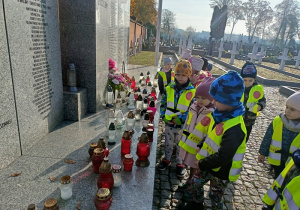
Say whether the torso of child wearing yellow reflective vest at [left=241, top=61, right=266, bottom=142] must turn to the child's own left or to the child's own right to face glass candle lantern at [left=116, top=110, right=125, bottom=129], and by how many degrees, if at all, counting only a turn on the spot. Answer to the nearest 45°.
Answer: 0° — they already face it

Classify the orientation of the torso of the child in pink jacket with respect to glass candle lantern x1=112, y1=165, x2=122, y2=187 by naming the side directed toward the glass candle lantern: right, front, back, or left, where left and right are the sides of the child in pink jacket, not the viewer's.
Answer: front

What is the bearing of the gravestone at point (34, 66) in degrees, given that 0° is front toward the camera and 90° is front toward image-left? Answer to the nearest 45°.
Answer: approximately 315°

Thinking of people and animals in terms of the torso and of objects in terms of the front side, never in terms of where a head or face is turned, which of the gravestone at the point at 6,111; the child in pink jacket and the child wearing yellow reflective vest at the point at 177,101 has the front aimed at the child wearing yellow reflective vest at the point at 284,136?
the gravestone

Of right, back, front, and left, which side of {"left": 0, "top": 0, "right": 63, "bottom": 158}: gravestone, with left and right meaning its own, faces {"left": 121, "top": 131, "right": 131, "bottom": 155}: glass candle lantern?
front

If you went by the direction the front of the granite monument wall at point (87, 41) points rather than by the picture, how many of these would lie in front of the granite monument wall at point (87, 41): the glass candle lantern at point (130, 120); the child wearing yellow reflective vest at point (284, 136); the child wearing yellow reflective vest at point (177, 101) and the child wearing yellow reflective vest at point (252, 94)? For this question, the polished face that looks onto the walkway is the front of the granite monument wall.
4

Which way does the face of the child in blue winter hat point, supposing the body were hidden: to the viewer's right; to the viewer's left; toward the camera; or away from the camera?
to the viewer's left

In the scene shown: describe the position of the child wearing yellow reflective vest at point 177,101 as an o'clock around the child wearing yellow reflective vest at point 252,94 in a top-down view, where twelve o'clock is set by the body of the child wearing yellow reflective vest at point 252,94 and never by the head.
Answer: the child wearing yellow reflective vest at point 177,101 is roughly at 12 o'clock from the child wearing yellow reflective vest at point 252,94.

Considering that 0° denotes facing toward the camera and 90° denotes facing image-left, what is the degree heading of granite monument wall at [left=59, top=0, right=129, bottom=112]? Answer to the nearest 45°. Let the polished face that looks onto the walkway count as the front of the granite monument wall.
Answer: approximately 315°
